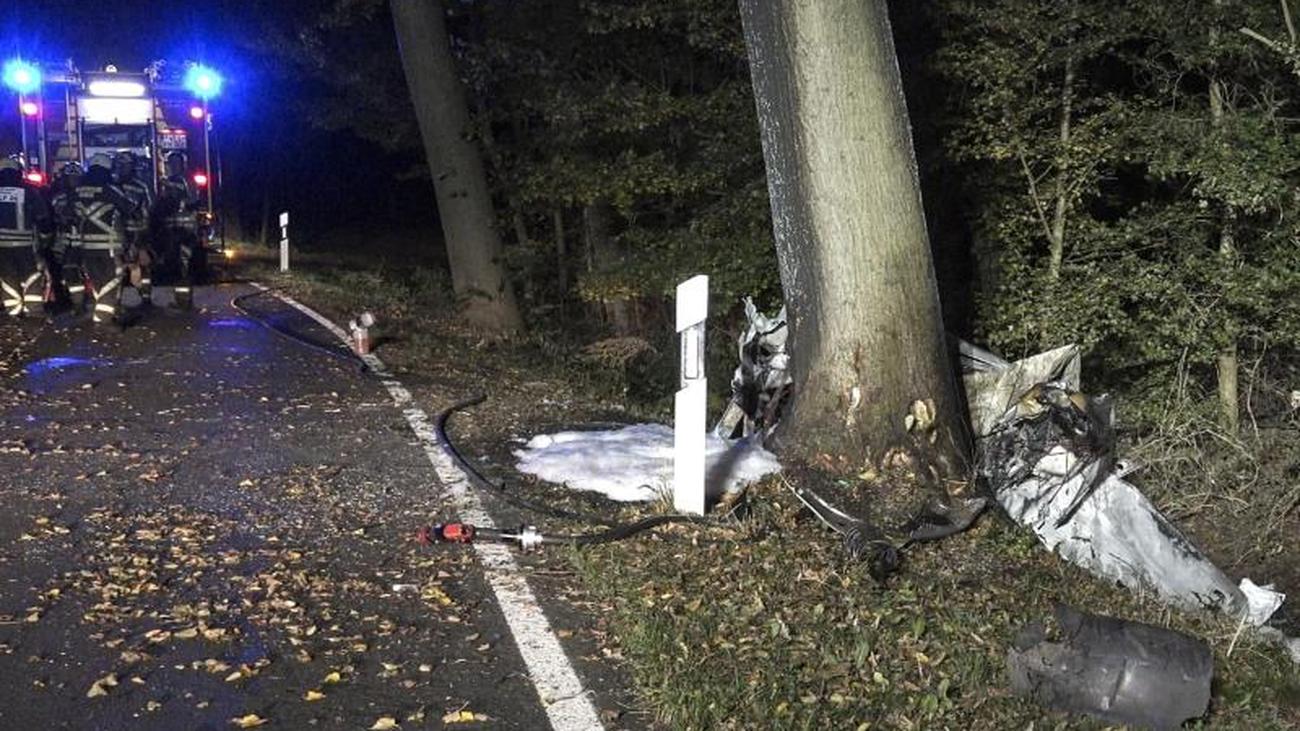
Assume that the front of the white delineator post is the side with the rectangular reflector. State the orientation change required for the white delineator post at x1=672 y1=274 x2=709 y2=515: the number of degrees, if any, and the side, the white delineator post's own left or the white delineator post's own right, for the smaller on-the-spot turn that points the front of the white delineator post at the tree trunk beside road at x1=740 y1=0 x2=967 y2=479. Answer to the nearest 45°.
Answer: approximately 135° to the white delineator post's own left

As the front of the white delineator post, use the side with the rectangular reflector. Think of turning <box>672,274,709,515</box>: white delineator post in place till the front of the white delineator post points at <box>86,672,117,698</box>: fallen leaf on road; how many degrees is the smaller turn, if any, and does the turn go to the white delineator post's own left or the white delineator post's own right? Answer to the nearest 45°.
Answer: approximately 45° to the white delineator post's own right

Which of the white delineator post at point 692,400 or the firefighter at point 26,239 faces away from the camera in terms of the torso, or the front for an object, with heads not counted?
the firefighter

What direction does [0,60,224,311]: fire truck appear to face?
away from the camera

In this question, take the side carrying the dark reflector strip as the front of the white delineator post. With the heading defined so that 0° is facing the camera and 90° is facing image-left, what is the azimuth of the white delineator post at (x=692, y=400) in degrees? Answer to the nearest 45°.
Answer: approximately 0°

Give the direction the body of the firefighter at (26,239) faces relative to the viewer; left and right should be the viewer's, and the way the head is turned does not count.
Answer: facing away from the viewer
